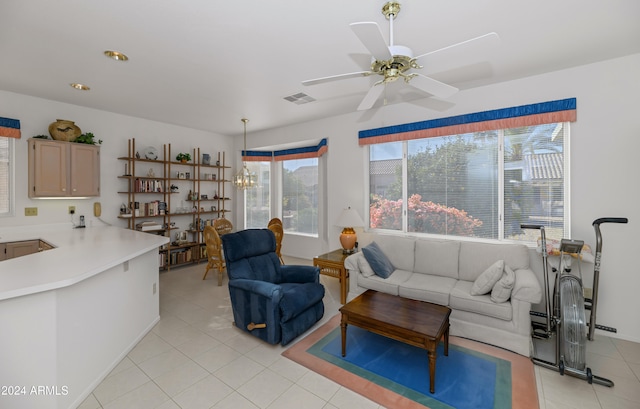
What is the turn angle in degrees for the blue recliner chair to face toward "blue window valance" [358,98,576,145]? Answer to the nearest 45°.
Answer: approximately 45° to its left

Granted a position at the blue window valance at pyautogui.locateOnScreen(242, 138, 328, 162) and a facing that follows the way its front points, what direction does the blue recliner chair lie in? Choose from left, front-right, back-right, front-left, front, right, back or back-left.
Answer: front-left

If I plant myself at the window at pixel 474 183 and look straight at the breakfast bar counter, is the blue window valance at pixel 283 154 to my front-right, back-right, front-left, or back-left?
front-right

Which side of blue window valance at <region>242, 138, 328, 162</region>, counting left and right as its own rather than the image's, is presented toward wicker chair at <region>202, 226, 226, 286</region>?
front

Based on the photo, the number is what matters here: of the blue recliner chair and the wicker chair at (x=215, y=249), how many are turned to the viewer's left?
0

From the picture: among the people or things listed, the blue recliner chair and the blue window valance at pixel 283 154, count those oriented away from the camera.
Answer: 0

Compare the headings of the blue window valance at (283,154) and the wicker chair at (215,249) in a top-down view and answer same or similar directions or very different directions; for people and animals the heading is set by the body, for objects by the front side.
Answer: very different directions

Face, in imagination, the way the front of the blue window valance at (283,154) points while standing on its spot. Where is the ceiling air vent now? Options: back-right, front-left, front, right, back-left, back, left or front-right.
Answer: front-left

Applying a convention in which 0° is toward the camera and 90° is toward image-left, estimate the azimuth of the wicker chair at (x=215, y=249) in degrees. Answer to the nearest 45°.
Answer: approximately 225°

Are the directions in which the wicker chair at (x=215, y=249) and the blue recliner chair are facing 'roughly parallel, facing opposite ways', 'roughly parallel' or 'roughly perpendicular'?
roughly perpendicular

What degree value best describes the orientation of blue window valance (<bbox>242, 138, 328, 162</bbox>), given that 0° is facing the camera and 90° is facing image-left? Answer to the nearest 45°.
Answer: approximately 45°

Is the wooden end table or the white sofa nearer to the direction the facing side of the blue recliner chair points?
the white sofa

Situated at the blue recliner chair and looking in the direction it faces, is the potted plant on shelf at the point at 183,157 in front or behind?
behind

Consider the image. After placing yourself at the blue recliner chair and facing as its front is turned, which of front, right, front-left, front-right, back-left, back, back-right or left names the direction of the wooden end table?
left
